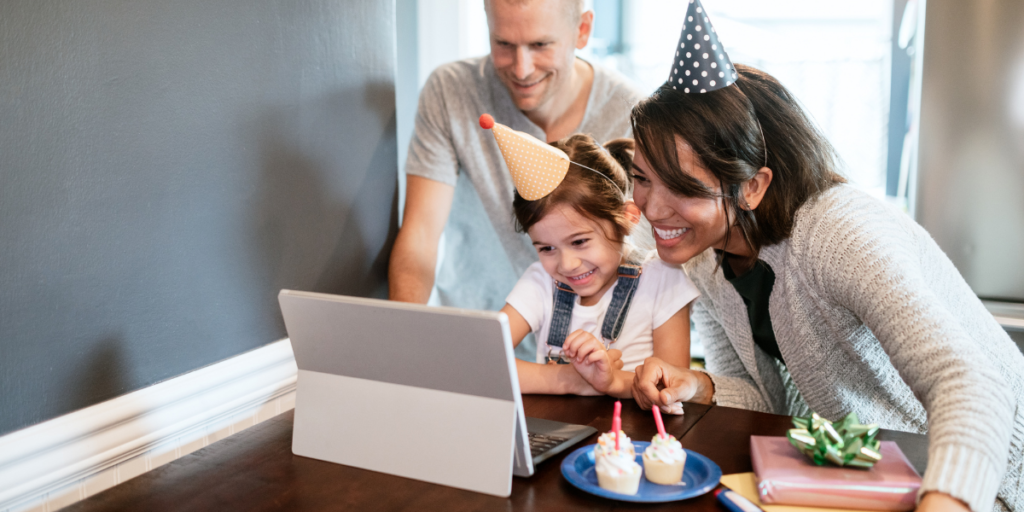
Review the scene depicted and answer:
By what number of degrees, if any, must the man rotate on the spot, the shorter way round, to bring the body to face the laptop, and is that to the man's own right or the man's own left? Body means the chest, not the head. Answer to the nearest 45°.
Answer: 0° — they already face it

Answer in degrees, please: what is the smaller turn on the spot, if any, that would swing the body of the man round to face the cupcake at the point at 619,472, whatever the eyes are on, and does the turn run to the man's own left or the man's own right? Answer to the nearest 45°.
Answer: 0° — they already face it

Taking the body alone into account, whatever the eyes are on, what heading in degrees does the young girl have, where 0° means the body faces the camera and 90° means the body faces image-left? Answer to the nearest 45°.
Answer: approximately 45°

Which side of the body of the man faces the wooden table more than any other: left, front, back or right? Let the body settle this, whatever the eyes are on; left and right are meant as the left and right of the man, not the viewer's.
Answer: front

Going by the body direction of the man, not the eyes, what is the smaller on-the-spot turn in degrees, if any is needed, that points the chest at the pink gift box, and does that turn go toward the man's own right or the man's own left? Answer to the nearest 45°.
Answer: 0° — they already face it

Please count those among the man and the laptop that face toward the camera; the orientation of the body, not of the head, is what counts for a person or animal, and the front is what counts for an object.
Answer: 1

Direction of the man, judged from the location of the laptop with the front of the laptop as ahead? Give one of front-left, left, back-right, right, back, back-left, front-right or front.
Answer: front-left

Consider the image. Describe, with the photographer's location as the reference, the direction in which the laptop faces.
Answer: facing away from the viewer and to the right of the viewer

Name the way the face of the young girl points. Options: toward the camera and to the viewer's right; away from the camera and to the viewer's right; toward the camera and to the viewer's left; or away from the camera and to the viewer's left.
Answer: toward the camera and to the viewer's left
